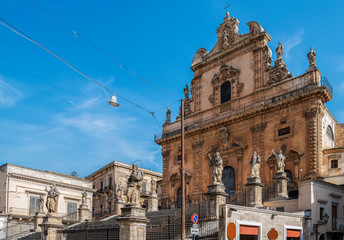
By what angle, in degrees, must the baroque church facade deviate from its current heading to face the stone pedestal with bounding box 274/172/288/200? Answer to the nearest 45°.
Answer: approximately 45° to its left

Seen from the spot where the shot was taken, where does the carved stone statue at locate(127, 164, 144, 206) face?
facing the viewer and to the left of the viewer

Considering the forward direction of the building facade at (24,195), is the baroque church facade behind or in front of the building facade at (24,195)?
in front

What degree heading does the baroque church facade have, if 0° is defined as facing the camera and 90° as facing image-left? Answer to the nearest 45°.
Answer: approximately 45°

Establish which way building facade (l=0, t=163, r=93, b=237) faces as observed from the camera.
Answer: facing the viewer and to the right of the viewer

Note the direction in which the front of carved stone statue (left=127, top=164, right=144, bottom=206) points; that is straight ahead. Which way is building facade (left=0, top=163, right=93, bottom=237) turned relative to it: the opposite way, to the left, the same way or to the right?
to the left

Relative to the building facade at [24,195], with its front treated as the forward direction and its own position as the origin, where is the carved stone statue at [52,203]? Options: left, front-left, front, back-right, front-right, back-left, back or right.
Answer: front-right

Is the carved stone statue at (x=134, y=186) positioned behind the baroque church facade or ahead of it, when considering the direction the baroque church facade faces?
ahead

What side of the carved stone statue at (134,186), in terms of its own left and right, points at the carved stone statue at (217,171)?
back
